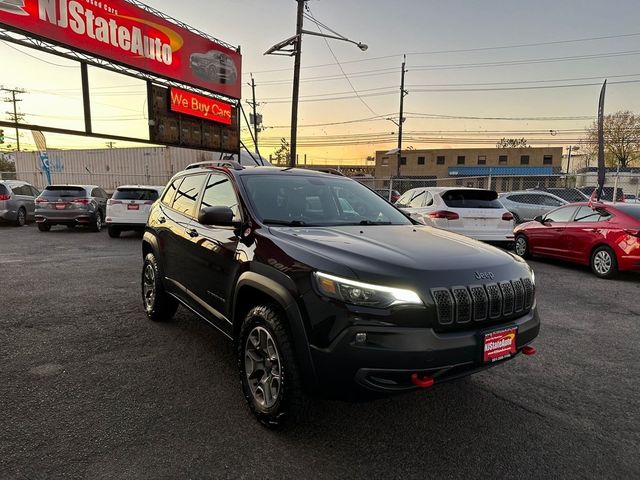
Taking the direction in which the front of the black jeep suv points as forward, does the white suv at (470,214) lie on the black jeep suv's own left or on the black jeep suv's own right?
on the black jeep suv's own left

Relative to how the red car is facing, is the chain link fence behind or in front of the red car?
in front

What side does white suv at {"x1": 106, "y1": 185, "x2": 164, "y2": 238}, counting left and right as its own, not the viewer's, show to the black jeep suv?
back

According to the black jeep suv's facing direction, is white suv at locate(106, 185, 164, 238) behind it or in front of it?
behind

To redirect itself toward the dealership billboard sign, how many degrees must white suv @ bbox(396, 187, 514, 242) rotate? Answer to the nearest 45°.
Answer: approximately 45° to its left

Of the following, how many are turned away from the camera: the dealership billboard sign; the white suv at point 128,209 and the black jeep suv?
1

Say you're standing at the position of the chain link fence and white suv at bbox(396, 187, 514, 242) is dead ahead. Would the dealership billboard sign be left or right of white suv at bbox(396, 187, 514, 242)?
right

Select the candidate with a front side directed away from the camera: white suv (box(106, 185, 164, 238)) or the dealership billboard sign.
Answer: the white suv

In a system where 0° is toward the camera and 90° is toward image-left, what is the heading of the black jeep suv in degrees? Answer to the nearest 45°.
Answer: approximately 315°

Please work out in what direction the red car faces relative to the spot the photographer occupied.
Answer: facing away from the viewer and to the left of the viewer

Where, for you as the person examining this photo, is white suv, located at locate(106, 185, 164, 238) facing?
facing away from the viewer

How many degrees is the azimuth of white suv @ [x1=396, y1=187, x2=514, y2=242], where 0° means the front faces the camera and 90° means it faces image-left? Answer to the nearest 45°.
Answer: approximately 135°

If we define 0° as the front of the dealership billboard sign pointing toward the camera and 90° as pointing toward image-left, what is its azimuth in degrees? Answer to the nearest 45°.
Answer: approximately 315°

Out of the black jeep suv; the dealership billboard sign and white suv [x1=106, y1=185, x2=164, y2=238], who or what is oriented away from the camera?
the white suv

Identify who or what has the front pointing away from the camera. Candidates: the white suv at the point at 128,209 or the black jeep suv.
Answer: the white suv
